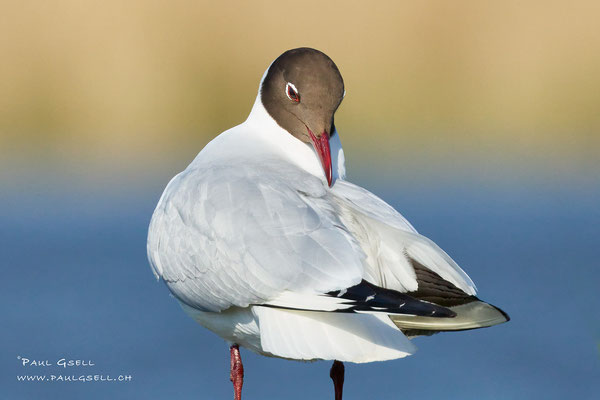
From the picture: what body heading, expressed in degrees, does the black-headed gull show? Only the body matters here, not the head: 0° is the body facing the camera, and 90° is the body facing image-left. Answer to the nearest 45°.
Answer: approximately 135°
